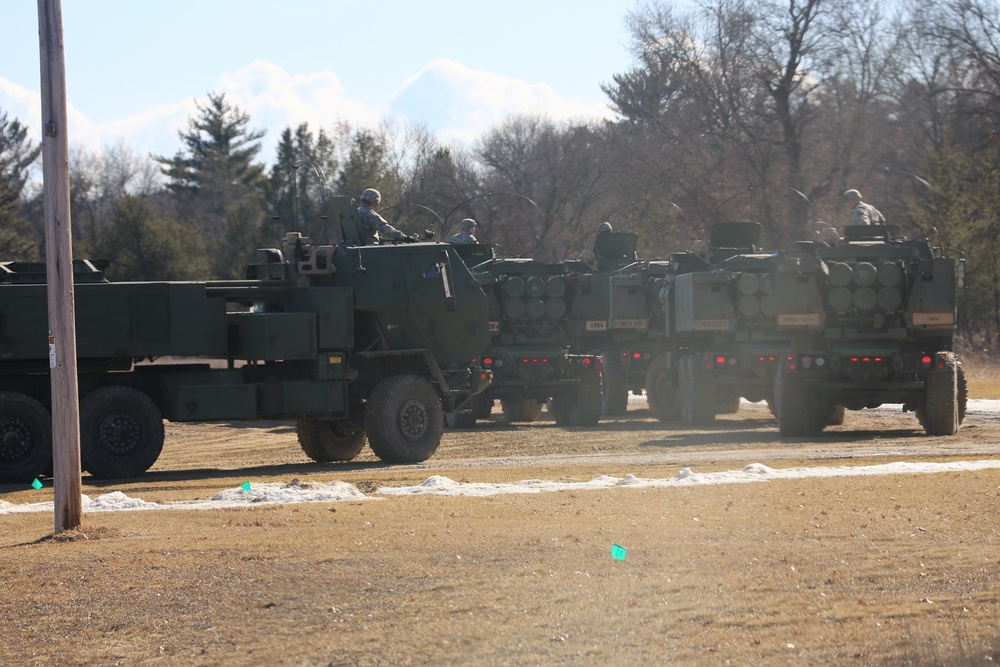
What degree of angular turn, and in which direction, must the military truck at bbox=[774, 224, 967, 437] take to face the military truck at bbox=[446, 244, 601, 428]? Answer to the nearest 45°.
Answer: approximately 90° to its left

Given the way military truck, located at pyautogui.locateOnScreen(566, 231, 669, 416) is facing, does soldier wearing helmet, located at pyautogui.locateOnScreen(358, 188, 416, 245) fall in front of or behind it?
behind

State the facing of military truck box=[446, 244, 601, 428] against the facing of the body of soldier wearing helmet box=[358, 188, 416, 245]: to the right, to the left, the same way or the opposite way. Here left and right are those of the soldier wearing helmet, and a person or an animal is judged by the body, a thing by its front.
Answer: to the left

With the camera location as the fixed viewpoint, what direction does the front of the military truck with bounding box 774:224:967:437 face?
facing away from the viewer

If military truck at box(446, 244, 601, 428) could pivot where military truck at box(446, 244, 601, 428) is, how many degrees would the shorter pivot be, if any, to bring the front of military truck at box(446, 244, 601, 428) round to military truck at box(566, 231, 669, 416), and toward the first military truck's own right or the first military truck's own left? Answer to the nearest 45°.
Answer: approximately 45° to the first military truck's own right

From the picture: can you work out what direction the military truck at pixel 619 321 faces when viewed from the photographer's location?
facing away from the viewer

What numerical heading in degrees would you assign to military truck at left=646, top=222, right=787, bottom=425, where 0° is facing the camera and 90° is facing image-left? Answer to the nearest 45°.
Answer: approximately 135°

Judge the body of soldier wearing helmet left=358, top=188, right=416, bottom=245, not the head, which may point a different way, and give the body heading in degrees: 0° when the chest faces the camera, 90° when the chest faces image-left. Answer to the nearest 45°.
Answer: approximately 270°

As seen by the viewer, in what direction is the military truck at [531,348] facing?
away from the camera
